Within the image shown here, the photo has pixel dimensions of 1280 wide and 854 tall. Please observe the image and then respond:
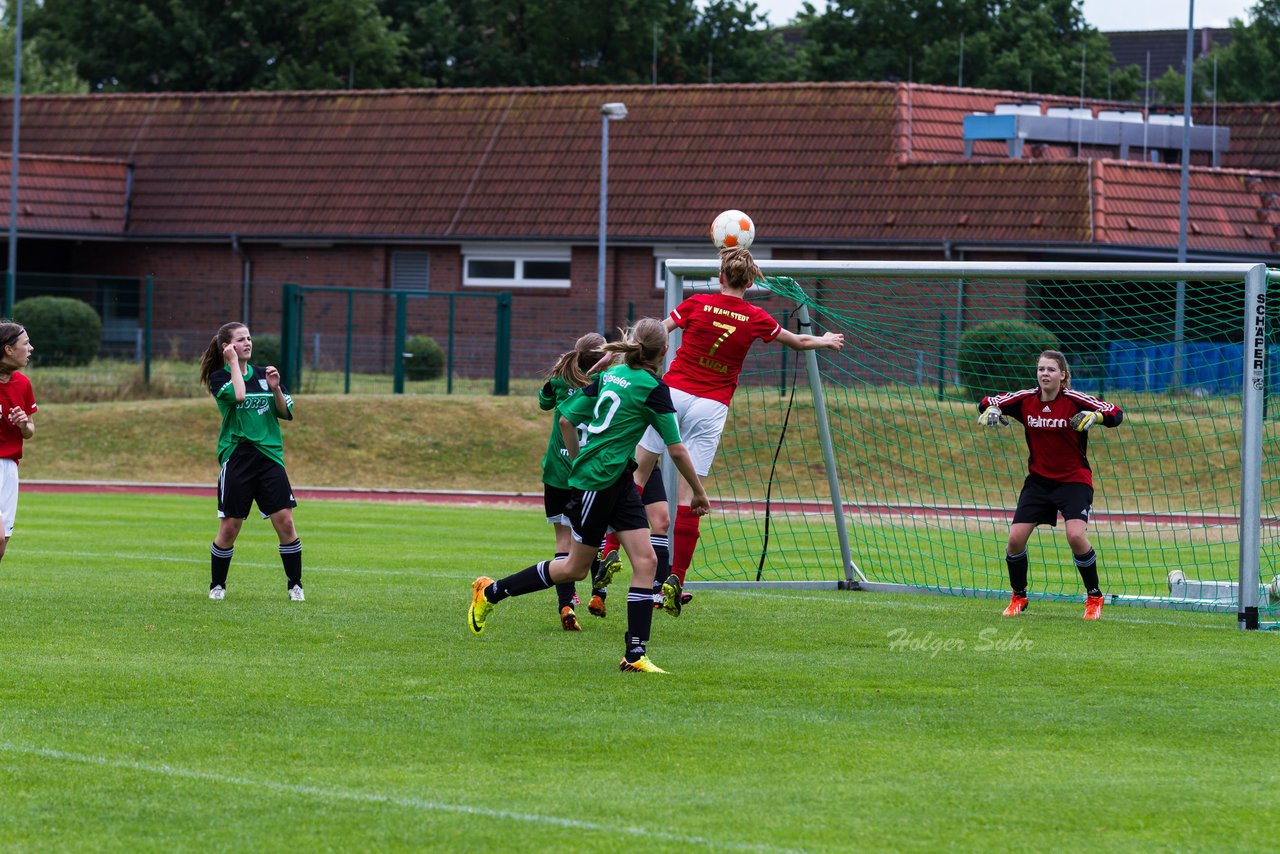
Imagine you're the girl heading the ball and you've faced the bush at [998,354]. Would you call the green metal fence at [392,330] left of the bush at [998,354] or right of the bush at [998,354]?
left

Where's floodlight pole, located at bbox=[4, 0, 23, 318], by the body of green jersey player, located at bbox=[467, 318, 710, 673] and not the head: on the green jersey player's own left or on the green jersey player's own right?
on the green jersey player's own left

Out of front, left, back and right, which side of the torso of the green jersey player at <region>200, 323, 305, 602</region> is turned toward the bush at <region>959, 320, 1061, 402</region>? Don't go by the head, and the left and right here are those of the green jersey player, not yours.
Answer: left

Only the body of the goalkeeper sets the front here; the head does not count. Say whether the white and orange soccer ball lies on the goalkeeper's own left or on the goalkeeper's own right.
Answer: on the goalkeeper's own right

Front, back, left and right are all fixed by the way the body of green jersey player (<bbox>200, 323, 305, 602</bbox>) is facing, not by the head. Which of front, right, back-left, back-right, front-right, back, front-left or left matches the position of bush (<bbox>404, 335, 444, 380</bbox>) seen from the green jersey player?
back-left

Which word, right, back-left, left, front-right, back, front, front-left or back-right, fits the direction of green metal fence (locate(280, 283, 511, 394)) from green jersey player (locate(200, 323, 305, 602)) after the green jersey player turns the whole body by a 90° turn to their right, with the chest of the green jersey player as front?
back-right

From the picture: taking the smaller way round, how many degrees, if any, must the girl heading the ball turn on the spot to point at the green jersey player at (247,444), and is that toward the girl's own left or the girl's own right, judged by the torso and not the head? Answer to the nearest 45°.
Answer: approximately 90° to the girl's own left
